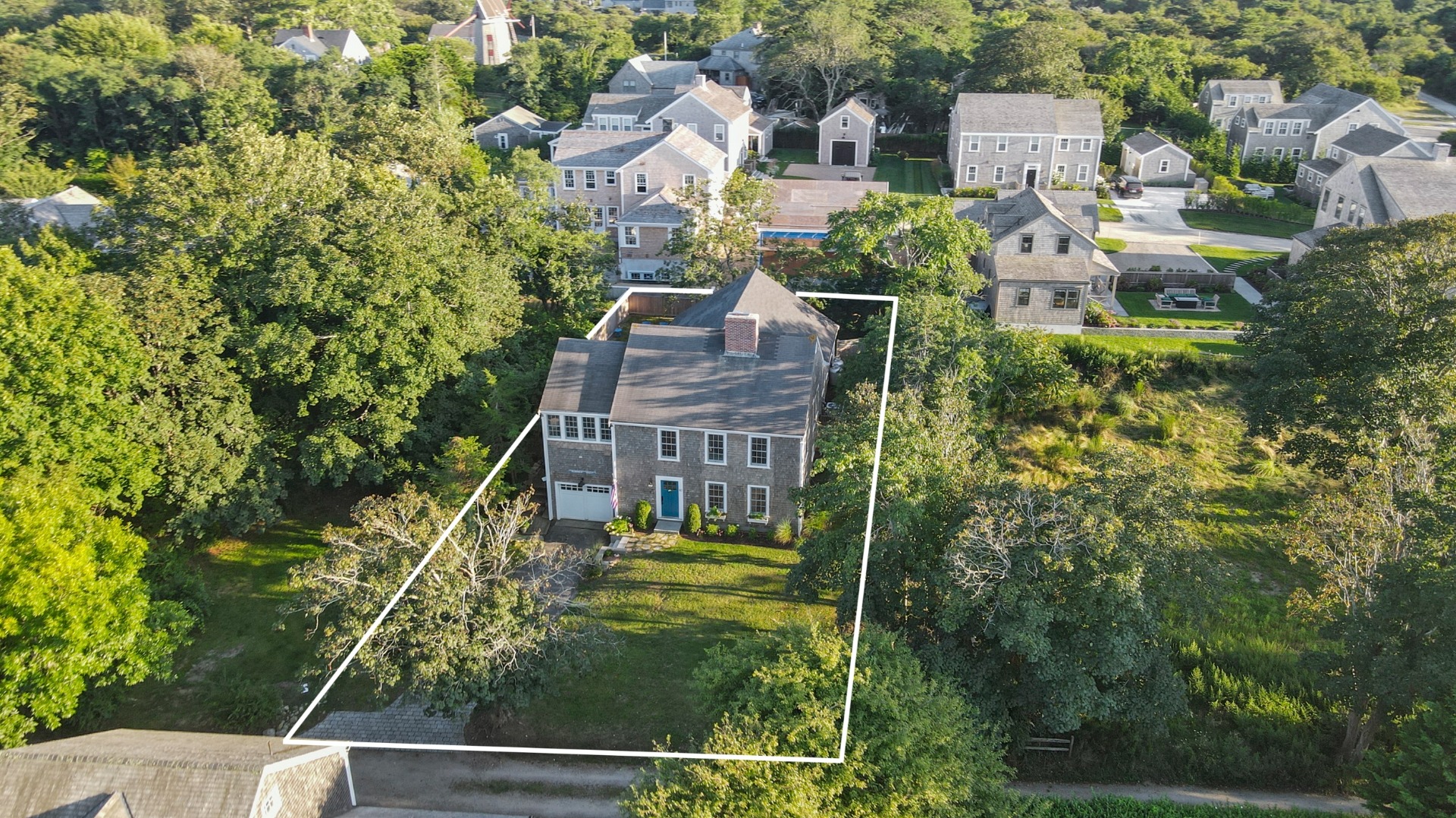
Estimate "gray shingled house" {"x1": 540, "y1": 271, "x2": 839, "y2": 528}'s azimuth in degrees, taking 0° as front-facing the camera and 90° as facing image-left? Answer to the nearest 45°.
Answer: approximately 0°

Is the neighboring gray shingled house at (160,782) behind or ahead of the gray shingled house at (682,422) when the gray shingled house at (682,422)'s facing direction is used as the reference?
ahead

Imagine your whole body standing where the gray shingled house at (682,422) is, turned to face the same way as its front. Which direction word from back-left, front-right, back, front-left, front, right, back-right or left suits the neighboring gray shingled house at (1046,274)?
back-left
